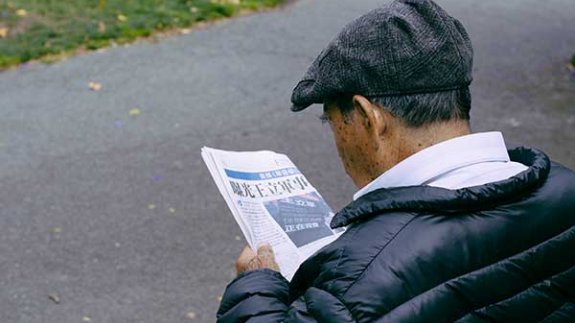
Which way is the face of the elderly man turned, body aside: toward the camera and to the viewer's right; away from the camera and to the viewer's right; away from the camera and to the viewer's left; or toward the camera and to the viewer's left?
away from the camera and to the viewer's left

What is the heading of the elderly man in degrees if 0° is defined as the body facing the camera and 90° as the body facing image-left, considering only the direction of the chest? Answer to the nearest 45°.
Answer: approximately 135°

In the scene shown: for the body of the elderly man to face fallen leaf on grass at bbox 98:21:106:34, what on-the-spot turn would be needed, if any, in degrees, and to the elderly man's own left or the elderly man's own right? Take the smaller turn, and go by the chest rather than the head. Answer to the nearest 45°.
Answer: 0° — they already face it
